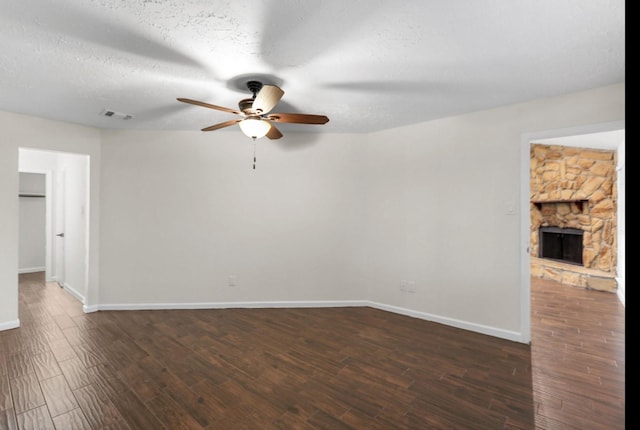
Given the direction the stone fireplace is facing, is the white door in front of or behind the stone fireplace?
in front

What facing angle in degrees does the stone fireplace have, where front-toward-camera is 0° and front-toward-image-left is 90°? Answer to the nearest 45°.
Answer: approximately 45°
